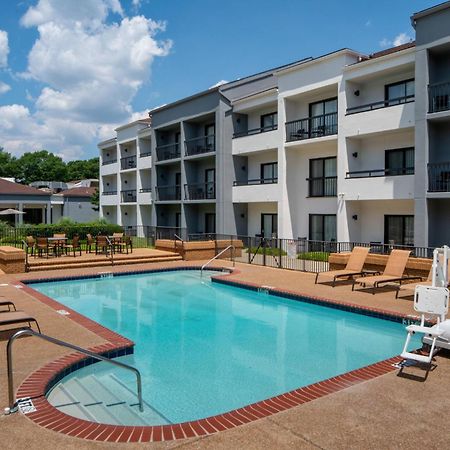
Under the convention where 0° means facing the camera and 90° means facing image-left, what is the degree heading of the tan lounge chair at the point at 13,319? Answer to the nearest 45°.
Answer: approximately 270°

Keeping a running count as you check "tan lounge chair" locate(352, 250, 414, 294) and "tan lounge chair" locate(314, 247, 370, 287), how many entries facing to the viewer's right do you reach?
0

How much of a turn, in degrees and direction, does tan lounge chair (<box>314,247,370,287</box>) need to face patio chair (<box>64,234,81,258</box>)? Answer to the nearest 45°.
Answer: approximately 45° to its right

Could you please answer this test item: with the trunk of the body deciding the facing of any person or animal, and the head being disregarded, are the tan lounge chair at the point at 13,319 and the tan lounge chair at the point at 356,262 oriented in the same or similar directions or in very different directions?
very different directions

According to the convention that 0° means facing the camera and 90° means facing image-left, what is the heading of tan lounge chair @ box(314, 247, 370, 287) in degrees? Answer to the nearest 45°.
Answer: approximately 45°

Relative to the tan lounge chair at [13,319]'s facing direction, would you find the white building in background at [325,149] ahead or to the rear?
ahead

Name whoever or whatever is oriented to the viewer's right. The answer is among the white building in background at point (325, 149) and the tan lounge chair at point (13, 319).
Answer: the tan lounge chair

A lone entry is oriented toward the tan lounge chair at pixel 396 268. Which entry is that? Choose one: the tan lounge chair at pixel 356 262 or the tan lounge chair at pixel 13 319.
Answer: the tan lounge chair at pixel 13 319

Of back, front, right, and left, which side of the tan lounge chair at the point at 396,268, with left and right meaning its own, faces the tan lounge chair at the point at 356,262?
right

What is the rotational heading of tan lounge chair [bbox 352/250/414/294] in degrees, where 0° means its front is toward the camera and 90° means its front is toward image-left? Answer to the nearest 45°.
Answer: approximately 45°

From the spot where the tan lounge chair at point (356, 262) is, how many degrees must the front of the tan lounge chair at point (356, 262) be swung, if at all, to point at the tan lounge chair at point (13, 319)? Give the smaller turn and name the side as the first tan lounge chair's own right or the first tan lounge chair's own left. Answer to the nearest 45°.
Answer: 0° — it already faces it
